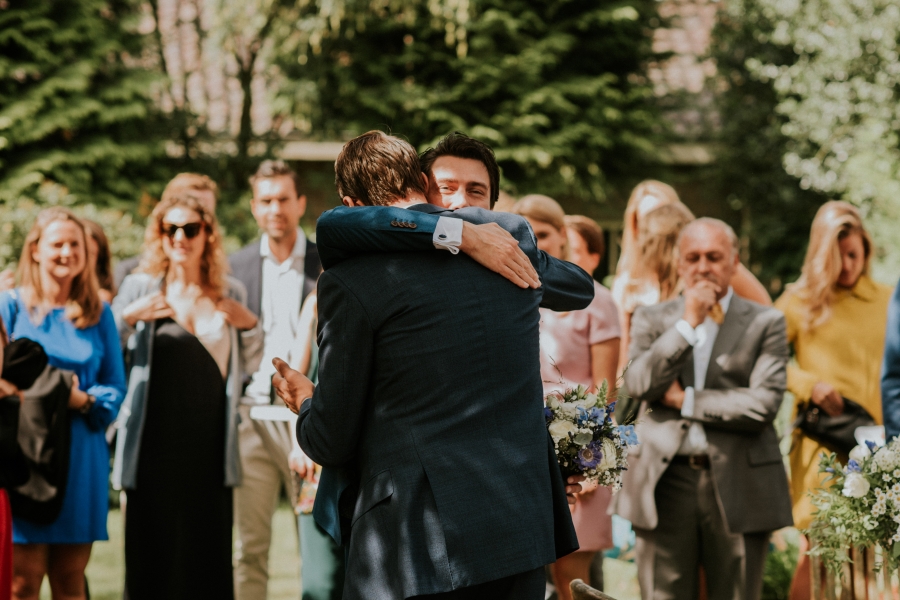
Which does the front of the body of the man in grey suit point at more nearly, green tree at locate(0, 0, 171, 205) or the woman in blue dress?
the woman in blue dress

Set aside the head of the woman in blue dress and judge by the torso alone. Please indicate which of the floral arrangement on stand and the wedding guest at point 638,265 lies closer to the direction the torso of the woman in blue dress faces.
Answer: the floral arrangement on stand

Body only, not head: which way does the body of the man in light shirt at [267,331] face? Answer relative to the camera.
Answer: toward the camera

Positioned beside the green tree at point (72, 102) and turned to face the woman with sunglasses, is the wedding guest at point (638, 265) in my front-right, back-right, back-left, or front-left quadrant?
front-left

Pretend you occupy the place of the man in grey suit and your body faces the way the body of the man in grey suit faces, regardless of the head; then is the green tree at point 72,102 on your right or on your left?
on your right

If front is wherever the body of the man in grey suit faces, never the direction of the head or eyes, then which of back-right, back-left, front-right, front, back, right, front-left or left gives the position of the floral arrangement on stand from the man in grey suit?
front-left

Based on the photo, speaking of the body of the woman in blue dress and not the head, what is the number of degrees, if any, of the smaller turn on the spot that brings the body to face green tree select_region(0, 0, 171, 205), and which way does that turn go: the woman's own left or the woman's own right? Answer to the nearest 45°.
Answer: approximately 180°

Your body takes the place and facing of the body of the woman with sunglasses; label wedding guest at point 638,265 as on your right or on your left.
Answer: on your left

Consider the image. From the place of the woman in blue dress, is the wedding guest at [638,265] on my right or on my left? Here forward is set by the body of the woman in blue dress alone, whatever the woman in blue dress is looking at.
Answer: on my left

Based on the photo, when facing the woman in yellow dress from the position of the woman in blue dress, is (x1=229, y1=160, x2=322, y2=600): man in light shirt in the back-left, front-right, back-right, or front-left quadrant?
front-left

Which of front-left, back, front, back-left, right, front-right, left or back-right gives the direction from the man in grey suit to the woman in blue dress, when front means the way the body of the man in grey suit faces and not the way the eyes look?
right

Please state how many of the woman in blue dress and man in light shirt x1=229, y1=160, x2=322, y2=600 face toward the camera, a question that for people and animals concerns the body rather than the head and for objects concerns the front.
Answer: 2

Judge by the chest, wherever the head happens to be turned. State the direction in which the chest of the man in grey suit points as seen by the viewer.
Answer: toward the camera

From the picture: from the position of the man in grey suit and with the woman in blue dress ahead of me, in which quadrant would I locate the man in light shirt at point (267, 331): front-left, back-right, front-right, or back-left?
front-right

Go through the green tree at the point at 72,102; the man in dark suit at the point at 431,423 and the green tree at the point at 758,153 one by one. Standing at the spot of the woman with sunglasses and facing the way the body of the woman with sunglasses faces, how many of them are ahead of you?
1

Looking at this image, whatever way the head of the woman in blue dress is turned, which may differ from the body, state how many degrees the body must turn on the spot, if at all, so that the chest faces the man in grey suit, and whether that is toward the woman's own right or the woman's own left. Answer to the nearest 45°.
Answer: approximately 45° to the woman's own left

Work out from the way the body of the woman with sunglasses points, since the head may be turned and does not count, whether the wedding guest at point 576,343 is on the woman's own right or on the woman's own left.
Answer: on the woman's own left

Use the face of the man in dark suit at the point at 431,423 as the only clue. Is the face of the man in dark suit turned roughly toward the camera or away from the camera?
away from the camera

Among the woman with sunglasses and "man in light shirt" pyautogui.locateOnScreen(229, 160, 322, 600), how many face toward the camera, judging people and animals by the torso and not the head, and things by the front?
2
